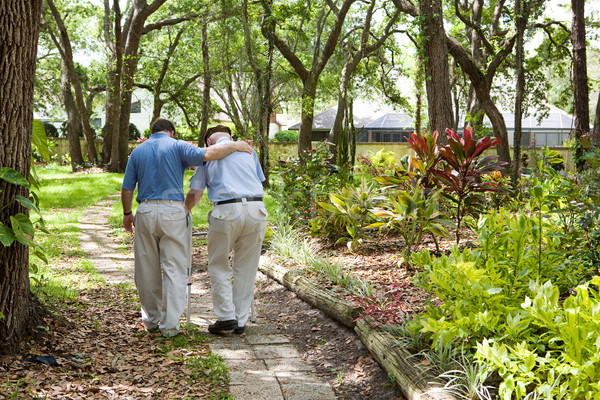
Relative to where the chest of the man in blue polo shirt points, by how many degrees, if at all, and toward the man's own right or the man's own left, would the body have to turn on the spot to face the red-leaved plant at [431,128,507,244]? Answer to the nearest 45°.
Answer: approximately 90° to the man's own right

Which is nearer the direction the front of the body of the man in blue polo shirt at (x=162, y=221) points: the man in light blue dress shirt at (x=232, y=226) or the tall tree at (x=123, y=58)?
the tall tree

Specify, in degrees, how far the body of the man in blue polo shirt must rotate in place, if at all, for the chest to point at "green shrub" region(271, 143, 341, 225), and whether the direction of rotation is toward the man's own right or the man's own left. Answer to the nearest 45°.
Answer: approximately 45° to the man's own right

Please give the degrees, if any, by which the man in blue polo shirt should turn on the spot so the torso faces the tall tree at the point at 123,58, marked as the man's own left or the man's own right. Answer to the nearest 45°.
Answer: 0° — they already face it

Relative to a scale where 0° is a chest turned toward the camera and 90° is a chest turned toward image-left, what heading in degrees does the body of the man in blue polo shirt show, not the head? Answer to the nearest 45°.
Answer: approximately 180°

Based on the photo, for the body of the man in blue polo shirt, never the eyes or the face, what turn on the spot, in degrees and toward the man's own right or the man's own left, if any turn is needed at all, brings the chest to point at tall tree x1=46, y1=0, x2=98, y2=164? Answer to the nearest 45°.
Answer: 0° — they already face it

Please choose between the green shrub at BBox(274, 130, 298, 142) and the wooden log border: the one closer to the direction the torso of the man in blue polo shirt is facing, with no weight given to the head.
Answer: the green shrub

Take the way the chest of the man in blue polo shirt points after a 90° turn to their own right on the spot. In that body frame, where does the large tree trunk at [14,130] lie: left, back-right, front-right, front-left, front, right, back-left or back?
back-right

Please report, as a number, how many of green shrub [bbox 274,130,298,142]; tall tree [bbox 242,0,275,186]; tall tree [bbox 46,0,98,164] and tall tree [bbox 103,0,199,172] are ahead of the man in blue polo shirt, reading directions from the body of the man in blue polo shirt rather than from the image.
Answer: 4

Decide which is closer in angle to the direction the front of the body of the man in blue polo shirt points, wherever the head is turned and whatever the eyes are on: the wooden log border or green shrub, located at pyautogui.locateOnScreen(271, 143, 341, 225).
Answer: the green shrub
